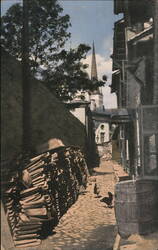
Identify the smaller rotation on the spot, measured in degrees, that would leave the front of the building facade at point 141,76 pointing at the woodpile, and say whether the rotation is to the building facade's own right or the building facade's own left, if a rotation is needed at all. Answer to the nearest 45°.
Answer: approximately 45° to the building facade's own left

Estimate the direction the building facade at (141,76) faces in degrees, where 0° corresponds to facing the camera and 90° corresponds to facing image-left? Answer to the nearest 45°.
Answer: approximately 90°
